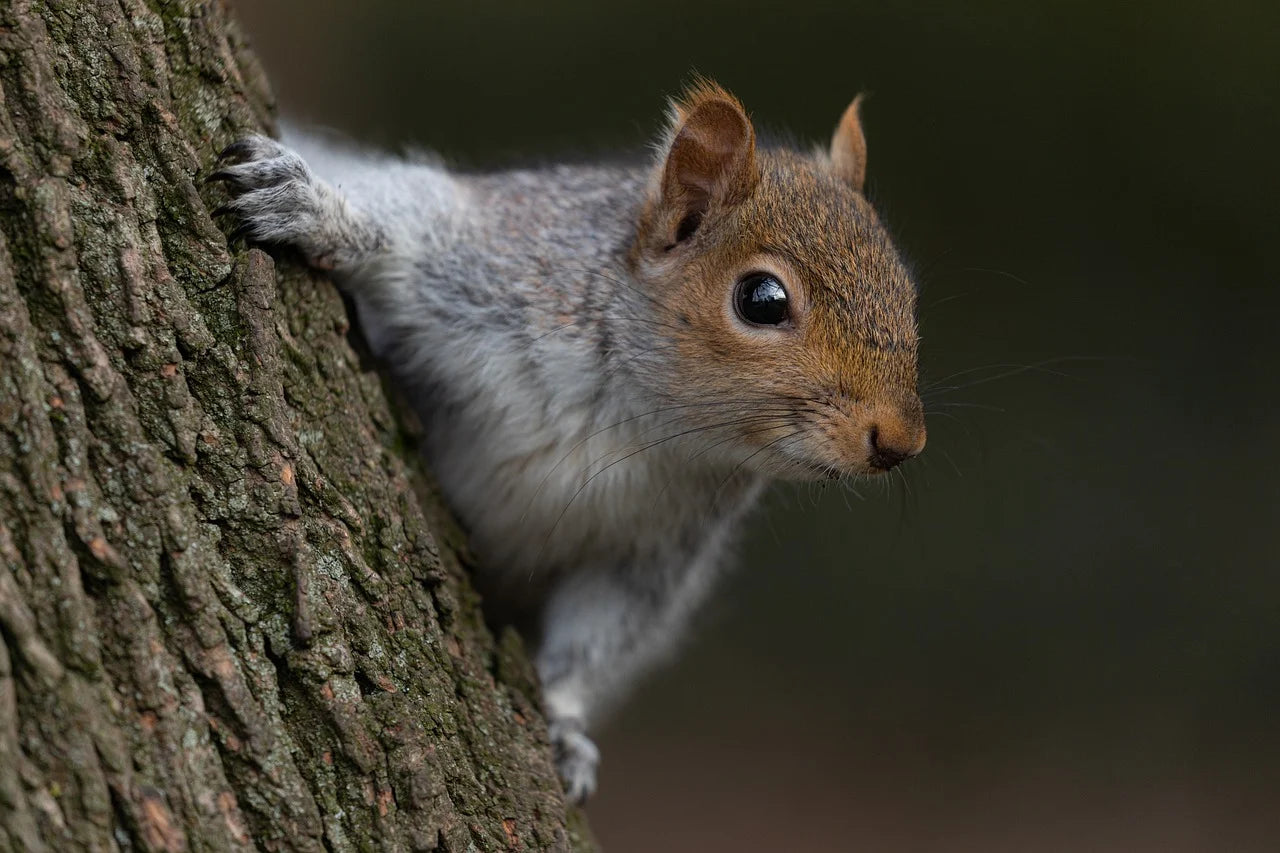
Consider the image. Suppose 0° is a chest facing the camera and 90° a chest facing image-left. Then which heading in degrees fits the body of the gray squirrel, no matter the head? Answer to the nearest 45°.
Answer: approximately 315°
